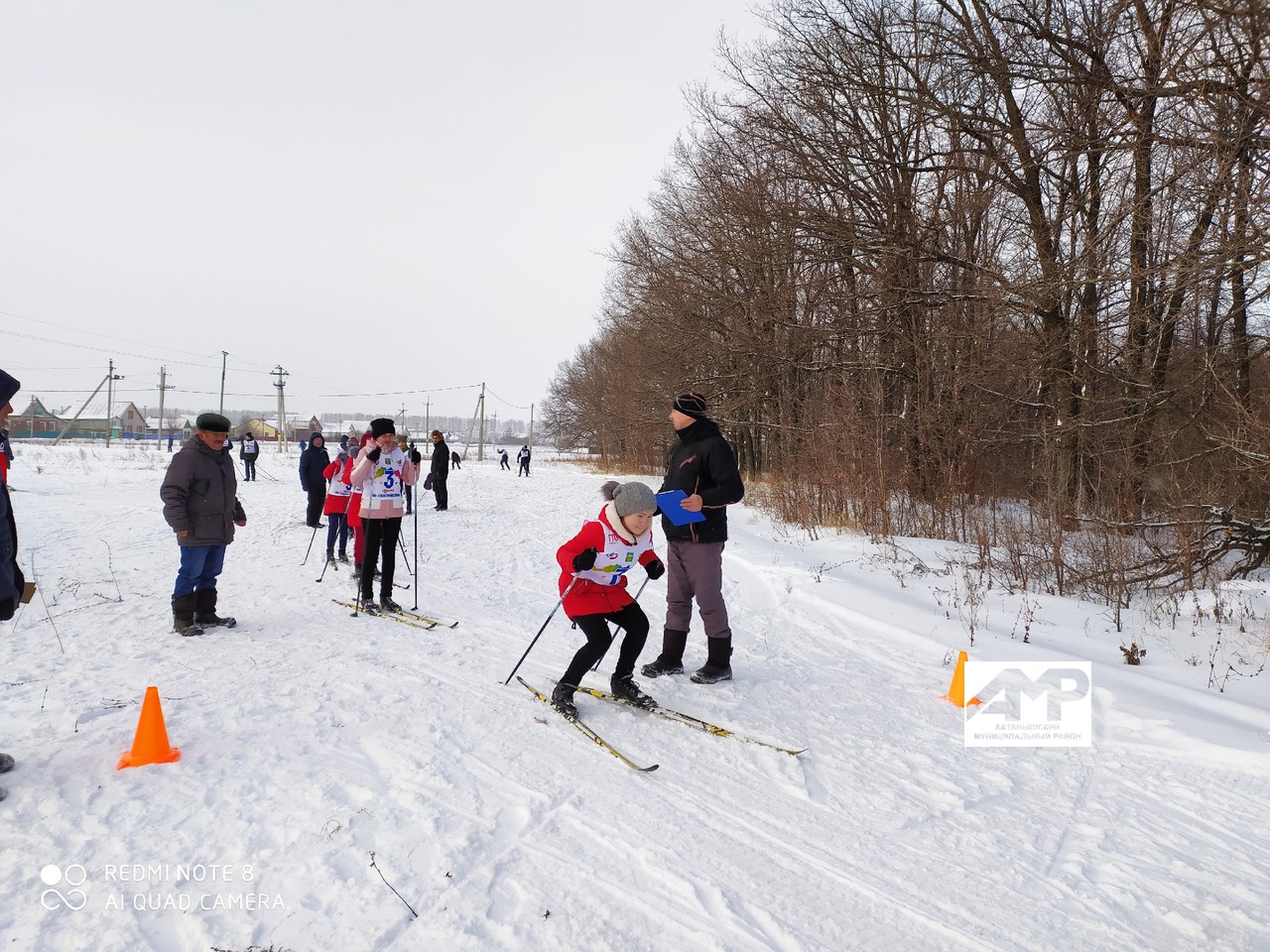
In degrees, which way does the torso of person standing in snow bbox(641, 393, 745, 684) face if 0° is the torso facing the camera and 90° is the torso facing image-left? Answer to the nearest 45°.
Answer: approximately 45°

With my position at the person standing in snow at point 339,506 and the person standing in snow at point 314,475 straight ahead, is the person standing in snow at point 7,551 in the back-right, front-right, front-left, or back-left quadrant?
back-left

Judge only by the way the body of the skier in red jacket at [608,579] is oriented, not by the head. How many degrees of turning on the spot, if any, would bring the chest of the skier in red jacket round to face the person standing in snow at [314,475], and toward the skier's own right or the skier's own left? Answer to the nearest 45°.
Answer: approximately 180°

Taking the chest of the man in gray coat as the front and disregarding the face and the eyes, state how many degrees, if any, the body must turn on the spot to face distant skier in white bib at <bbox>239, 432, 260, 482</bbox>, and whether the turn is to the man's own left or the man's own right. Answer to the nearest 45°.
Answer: approximately 135° to the man's own left

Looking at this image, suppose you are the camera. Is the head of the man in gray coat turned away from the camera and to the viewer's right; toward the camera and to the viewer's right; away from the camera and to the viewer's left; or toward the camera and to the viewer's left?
toward the camera and to the viewer's right

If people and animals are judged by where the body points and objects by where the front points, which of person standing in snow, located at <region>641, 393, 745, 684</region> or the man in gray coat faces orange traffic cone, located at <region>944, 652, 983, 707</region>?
the man in gray coat

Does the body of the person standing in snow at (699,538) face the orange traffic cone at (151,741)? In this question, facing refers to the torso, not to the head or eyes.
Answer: yes

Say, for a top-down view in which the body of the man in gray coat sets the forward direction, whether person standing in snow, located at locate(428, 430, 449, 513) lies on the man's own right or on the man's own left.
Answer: on the man's own left

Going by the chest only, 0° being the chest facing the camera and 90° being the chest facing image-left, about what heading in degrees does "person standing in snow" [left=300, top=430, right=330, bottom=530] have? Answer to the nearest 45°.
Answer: approximately 315°
